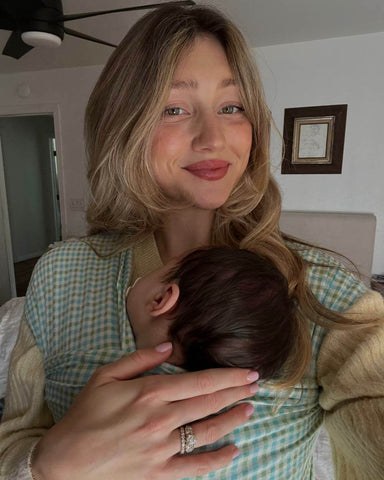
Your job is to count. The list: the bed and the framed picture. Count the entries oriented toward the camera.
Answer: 2

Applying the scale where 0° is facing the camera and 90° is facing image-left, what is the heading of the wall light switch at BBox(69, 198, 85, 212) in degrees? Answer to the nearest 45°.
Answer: approximately 0°

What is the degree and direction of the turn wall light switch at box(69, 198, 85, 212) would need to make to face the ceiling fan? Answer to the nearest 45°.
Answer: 0° — it already faces it

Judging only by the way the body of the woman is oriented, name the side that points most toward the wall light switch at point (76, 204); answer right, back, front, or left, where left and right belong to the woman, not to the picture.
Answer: back

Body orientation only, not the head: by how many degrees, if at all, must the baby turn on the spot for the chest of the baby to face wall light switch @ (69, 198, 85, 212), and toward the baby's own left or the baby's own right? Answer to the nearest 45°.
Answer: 0° — they already face it

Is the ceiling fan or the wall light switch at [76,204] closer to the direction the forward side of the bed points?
the ceiling fan

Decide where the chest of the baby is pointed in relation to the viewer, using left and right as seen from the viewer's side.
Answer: facing away from the viewer and to the left of the viewer

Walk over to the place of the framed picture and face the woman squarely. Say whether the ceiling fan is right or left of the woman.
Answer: right

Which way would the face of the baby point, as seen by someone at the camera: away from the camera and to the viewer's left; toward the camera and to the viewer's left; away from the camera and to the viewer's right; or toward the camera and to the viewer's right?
away from the camera and to the viewer's left
